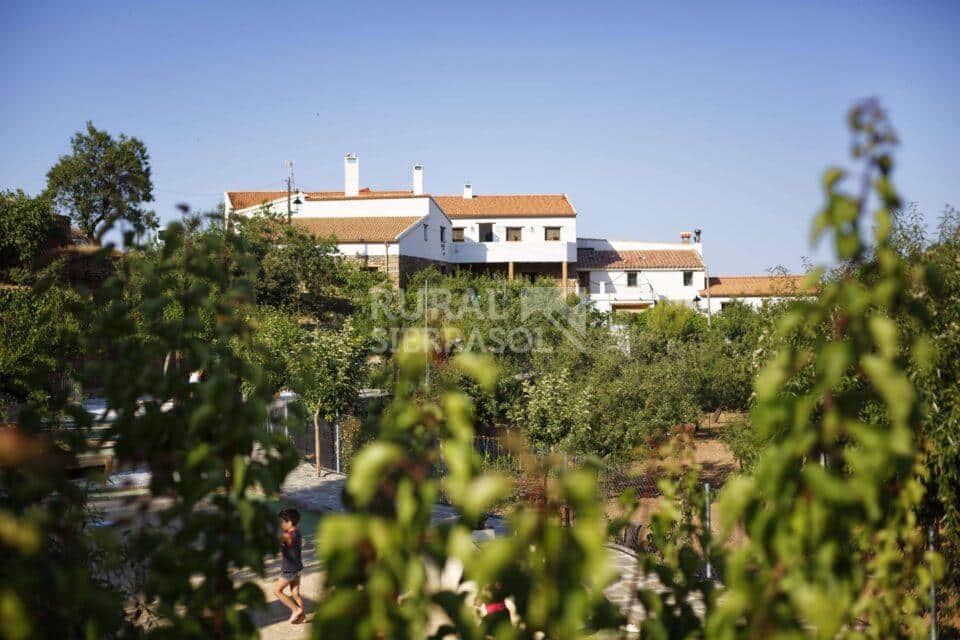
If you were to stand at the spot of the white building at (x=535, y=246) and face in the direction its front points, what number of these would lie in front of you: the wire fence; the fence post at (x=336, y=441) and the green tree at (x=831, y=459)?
3

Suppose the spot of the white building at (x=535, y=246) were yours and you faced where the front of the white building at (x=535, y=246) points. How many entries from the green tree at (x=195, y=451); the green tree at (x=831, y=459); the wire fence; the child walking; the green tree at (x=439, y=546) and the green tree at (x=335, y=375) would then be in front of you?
6

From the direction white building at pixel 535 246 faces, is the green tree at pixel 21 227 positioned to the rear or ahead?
ahead

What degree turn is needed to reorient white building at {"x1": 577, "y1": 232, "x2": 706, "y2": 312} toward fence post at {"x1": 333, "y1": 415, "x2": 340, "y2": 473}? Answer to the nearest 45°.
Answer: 0° — it already faces it

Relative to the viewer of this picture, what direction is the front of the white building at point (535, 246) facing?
facing the viewer

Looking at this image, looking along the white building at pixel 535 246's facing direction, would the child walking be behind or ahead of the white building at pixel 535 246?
ahead

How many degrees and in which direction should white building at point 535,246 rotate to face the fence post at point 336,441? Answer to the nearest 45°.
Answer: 0° — it already faces it

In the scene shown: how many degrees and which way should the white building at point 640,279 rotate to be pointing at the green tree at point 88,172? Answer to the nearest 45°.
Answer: approximately 45° to its right

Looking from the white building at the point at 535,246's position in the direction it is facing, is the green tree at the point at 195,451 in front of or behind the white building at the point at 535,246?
in front

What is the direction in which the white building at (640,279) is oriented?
toward the camera

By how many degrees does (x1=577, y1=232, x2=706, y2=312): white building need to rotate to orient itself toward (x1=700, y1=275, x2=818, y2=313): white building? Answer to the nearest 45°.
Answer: approximately 90° to its left

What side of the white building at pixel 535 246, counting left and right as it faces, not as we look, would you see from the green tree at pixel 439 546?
front
